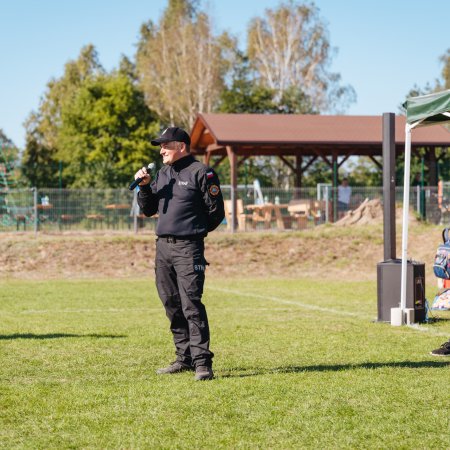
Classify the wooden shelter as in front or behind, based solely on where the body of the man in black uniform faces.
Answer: behind

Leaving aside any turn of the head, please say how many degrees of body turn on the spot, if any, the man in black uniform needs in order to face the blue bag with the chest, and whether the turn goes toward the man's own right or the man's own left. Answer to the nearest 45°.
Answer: approximately 180°

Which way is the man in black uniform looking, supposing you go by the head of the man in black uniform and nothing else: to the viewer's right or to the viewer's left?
to the viewer's left

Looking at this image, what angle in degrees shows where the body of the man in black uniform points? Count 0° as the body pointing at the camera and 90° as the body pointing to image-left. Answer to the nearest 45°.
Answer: approximately 45°

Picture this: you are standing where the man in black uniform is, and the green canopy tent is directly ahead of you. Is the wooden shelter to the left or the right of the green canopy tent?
left

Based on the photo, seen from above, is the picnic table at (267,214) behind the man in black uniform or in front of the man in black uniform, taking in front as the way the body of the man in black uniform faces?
behind

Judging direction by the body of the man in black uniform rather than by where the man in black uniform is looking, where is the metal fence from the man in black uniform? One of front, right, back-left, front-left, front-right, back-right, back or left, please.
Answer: back-right
